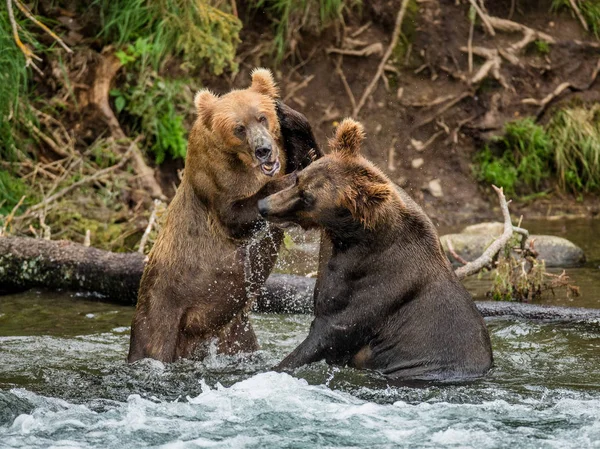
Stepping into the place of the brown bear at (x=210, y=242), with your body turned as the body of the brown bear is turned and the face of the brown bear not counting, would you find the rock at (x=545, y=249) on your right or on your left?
on your left

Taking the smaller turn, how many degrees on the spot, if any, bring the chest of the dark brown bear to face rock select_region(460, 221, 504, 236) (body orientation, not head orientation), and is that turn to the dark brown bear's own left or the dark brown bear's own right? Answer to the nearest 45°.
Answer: approximately 90° to the dark brown bear's own right

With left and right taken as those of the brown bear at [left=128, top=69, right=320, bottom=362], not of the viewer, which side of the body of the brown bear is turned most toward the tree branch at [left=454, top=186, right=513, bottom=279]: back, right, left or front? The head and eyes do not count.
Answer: left

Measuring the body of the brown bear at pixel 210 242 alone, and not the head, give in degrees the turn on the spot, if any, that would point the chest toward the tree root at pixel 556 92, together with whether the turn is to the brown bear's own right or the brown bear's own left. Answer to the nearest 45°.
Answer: approximately 90° to the brown bear's own left

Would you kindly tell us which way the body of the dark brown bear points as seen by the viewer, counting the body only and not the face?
to the viewer's left

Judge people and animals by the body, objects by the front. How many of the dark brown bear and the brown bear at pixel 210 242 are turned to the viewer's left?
1

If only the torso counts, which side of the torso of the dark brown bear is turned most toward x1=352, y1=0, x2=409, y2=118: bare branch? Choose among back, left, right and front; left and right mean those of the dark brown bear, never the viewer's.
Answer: right

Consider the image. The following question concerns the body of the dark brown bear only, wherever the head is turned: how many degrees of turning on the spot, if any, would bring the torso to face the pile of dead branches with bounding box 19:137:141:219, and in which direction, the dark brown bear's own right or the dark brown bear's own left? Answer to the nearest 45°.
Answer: approximately 45° to the dark brown bear's own right

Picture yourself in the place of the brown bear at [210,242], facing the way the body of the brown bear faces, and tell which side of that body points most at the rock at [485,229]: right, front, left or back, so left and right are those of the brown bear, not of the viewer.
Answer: left

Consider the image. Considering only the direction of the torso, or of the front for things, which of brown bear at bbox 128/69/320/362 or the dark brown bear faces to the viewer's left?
the dark brown bear

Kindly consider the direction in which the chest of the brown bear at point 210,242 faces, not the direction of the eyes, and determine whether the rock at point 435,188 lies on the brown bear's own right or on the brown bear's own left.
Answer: on the brown bear's own left
